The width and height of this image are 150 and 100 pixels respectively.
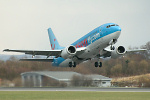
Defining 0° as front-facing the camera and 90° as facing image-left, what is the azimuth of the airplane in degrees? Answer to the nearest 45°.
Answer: approximately 315°
